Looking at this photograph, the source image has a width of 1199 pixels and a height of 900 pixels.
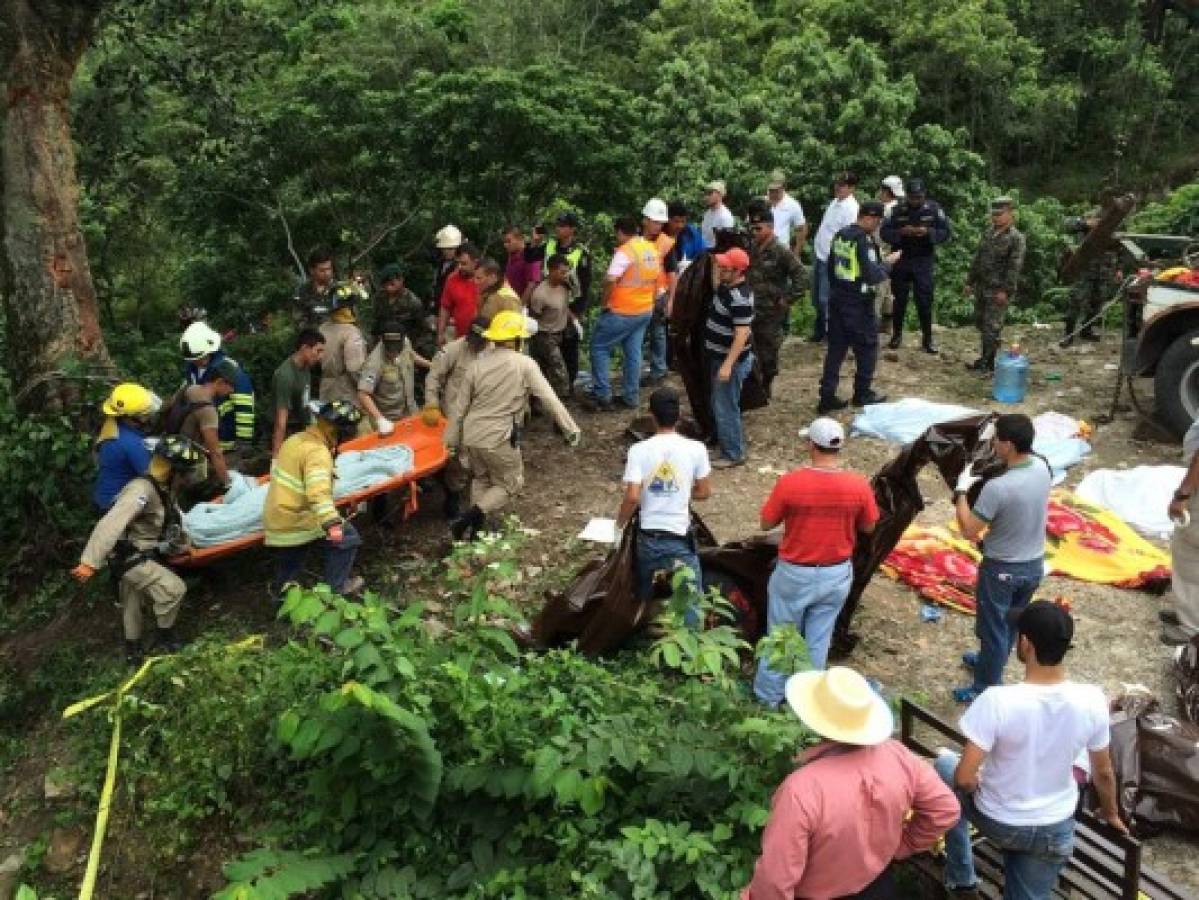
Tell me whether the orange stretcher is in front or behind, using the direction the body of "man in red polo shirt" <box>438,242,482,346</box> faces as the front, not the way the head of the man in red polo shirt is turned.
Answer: in front

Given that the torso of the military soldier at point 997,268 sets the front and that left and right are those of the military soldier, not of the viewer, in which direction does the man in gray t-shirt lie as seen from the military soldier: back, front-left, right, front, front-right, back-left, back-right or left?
front-left

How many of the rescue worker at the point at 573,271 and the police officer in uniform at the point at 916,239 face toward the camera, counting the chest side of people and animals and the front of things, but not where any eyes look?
2

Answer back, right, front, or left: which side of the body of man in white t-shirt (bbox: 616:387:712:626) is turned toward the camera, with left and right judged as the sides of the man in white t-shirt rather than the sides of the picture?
back

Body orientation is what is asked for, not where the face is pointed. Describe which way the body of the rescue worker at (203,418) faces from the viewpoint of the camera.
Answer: to the viewer's right

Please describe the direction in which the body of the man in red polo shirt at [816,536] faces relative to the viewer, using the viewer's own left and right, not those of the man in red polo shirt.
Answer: facing away from the viewer

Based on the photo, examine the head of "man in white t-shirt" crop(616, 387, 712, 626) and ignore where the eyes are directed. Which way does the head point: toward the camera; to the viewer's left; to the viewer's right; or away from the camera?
away from the camera

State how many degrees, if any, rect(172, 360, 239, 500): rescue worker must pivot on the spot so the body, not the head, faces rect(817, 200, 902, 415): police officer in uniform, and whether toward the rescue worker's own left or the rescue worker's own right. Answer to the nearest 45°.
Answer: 0° — they already face them

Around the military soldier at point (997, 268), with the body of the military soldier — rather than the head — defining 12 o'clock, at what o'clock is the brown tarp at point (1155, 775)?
The brown tarp is roughly at 10 o'clock from the military soldier.
